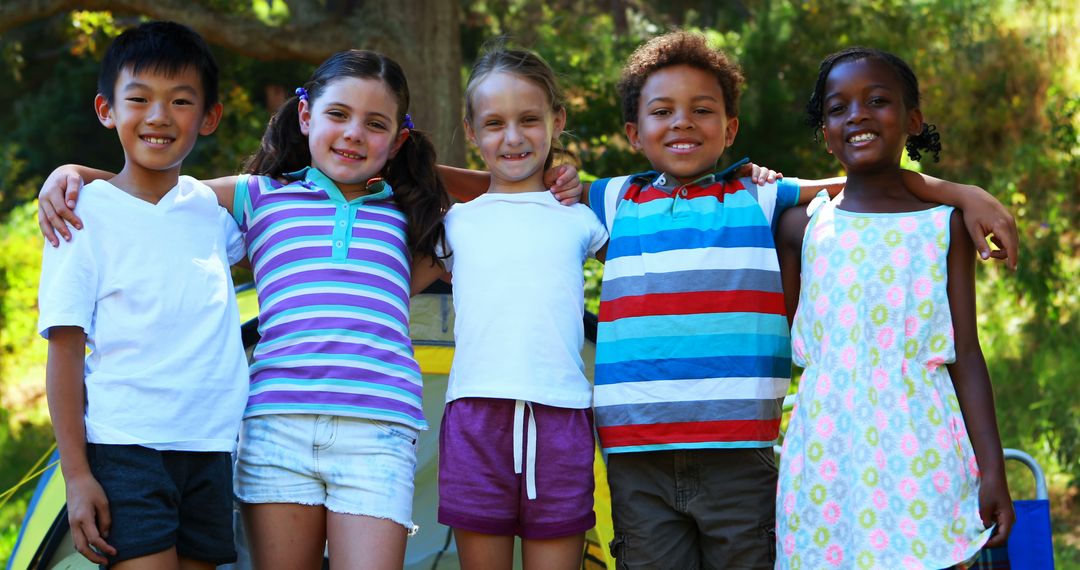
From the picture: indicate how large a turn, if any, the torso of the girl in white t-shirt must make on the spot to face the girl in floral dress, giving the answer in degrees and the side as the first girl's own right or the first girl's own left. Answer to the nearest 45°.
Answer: approximately 90° to the first girl's own left

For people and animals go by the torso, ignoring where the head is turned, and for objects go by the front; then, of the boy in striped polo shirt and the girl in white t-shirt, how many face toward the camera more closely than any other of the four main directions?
2

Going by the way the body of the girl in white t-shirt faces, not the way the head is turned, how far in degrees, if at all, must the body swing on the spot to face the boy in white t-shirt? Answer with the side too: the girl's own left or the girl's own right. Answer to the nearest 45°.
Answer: approximately 90° to the girl's own right

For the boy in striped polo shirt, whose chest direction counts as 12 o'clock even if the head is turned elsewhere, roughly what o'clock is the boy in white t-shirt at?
The boy in white t-shirt is roughly at 2 o'clock from the boy in striped polo shirt.
